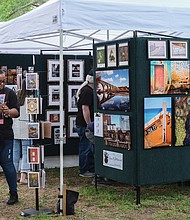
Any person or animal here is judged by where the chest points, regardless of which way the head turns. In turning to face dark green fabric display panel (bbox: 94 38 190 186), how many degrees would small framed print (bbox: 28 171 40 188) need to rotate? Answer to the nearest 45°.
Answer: approximately 90° to its left

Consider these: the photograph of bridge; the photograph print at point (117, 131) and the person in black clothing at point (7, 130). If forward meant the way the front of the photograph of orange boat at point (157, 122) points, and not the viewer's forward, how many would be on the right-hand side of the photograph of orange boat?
3

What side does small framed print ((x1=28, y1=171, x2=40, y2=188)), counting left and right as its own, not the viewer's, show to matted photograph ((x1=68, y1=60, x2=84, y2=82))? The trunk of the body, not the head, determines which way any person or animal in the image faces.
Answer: back
